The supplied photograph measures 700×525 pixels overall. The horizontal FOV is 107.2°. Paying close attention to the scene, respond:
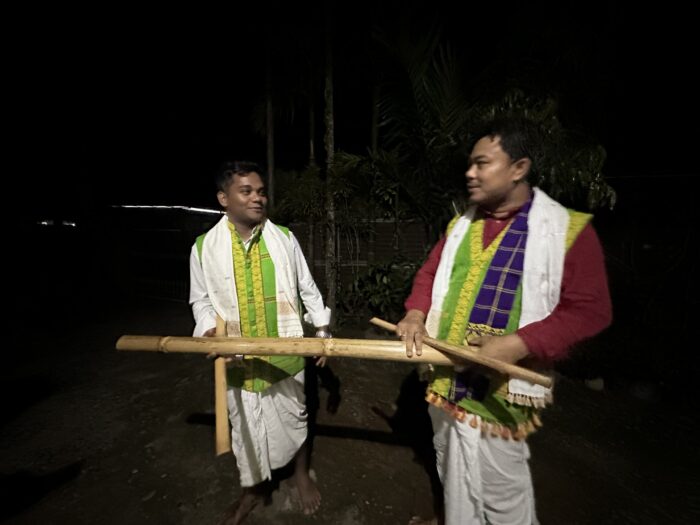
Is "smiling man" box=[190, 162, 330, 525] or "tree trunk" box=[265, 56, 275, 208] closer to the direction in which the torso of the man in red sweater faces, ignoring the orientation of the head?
the smiling man

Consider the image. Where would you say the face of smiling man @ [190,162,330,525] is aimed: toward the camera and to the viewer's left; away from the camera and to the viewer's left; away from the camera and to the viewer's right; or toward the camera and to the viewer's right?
toward the camera and to the viewer's right

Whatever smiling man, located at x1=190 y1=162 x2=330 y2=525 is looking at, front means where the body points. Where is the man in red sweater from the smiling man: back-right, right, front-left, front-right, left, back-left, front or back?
front-left

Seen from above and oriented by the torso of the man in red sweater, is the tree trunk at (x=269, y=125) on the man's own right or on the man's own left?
on the man's own right

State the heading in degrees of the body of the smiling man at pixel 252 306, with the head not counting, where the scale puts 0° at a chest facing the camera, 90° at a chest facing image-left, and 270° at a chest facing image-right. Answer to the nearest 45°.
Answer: approximately 0°

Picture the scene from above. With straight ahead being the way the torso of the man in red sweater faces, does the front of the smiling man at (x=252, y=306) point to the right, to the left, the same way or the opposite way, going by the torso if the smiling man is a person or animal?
to the left

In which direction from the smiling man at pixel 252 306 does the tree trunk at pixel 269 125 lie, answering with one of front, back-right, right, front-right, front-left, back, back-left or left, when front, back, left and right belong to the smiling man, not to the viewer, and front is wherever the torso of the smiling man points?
back

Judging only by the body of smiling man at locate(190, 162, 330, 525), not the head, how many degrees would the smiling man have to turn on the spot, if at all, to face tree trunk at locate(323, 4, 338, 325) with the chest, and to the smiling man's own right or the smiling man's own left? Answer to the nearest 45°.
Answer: approximately 135° to the smiling man's own left

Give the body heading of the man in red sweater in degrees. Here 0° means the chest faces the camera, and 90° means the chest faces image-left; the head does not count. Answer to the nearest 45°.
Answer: approximately 45°
